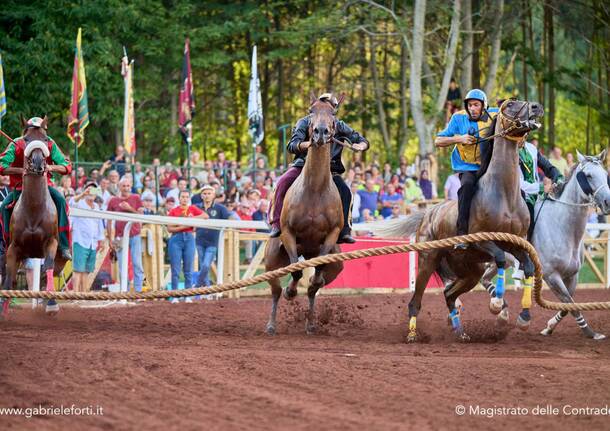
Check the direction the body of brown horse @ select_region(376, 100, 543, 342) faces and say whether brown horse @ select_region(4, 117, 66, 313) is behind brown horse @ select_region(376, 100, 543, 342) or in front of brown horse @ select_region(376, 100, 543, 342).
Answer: behind

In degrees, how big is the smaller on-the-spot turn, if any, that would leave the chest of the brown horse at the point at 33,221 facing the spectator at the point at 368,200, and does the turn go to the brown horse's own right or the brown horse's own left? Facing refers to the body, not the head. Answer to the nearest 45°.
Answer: approximately 135° to the brown horse's own left

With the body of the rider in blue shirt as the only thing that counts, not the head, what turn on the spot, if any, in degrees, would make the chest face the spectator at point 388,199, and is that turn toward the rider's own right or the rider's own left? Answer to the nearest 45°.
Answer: approximately 135° to the rider's own left

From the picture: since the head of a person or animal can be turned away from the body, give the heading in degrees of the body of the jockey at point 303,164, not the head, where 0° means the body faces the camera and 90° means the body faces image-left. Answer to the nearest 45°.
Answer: approximately 0°

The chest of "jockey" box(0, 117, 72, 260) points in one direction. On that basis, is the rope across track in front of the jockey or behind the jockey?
in front

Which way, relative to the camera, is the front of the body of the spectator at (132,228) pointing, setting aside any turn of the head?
toward the camera

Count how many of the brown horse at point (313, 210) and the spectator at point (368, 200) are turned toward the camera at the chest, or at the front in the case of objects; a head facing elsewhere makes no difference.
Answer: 2

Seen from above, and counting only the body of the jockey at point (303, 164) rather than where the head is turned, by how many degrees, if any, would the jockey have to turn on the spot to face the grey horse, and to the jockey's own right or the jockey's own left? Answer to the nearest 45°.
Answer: approximately 90° to the jockey's own left

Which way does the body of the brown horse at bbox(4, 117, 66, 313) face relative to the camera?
toward the camera

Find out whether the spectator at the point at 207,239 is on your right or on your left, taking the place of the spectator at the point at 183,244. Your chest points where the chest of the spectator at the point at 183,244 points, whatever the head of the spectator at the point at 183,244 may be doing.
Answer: on your left

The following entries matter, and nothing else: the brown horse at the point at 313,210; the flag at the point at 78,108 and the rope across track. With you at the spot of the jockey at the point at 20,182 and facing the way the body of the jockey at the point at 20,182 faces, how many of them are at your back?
1

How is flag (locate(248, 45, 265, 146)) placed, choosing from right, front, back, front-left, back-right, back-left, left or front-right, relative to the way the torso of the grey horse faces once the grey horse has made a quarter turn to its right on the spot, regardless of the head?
right

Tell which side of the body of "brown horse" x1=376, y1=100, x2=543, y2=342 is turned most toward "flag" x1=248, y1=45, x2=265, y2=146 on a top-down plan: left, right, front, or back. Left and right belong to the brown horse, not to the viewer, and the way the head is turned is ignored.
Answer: back

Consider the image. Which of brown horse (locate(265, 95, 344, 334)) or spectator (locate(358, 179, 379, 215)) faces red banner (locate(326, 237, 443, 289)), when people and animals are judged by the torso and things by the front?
the spectator

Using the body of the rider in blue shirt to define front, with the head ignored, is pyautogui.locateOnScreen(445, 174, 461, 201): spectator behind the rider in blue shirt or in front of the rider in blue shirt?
behind
